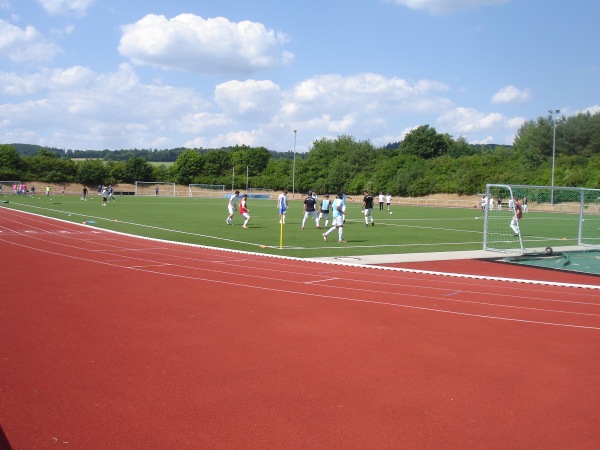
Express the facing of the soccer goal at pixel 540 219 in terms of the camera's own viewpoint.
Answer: facing away from the viewer and to the left of the viewer
